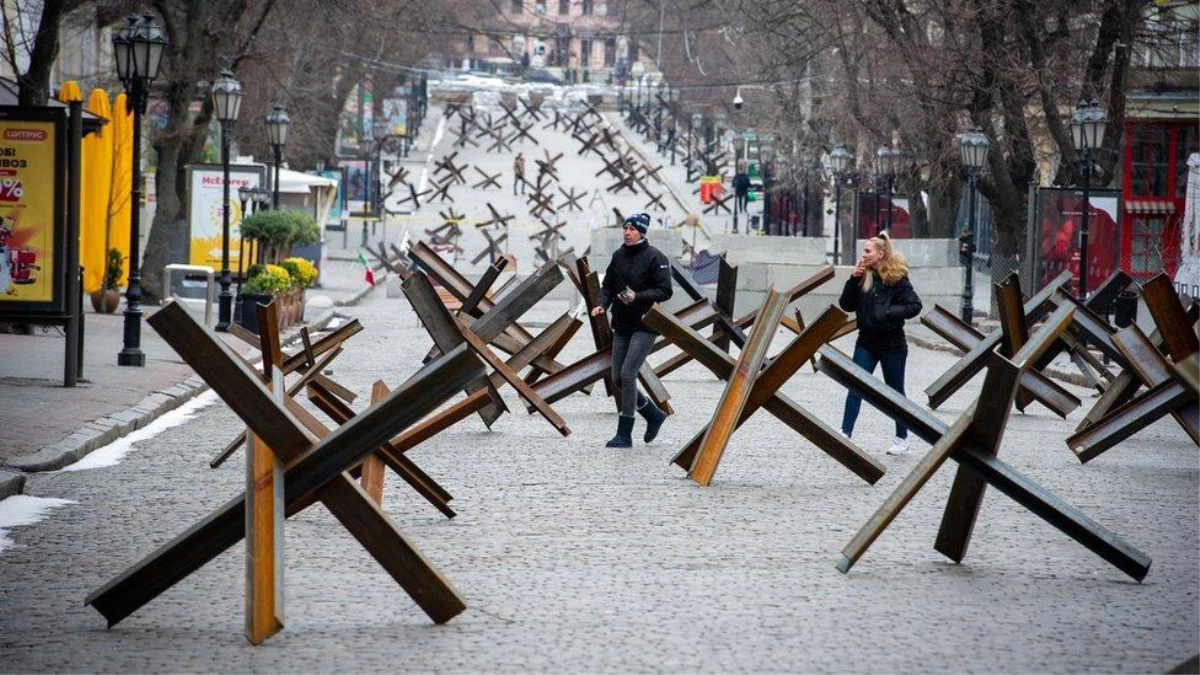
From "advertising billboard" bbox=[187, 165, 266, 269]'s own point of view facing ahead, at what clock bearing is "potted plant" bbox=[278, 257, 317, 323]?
The potted plant is roughly at 11 o'clock from the advertising billboard.

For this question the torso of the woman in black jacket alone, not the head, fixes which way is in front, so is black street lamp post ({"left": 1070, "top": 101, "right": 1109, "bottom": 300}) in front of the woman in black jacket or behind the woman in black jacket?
behind

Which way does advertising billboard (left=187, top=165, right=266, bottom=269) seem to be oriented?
toward the camera

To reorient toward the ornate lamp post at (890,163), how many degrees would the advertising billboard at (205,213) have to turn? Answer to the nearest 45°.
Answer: approximately 135° to its left

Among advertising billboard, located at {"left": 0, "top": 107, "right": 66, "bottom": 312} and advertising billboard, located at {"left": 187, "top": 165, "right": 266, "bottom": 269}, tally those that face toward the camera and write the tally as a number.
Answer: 2

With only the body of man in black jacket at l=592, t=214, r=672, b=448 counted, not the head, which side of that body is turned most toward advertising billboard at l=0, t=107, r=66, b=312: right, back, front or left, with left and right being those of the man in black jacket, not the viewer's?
right

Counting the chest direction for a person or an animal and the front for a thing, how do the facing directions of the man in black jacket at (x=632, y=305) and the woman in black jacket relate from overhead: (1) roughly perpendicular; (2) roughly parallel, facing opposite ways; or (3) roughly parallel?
roughly parallel

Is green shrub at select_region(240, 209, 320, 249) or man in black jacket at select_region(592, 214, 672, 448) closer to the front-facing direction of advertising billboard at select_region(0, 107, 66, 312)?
the man in black jacket

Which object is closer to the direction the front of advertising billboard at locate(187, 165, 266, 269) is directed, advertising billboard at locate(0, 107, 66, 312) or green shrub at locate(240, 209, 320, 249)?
the advertising billboard

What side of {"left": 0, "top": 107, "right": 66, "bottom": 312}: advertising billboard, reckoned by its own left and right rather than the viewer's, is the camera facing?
front

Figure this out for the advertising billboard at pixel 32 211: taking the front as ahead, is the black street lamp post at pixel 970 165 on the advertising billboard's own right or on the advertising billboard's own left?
on the advertising billboard's own left

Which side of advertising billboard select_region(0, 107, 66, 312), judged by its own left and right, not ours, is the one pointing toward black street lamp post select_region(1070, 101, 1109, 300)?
left

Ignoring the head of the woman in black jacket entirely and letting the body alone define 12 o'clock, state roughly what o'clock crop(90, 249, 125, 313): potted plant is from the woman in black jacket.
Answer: The potted plant is roughly at 3 o'clock from the woman in black jacket.

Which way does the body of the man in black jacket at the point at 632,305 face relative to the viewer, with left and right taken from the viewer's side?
facing the viewer and to the left of the viewer
